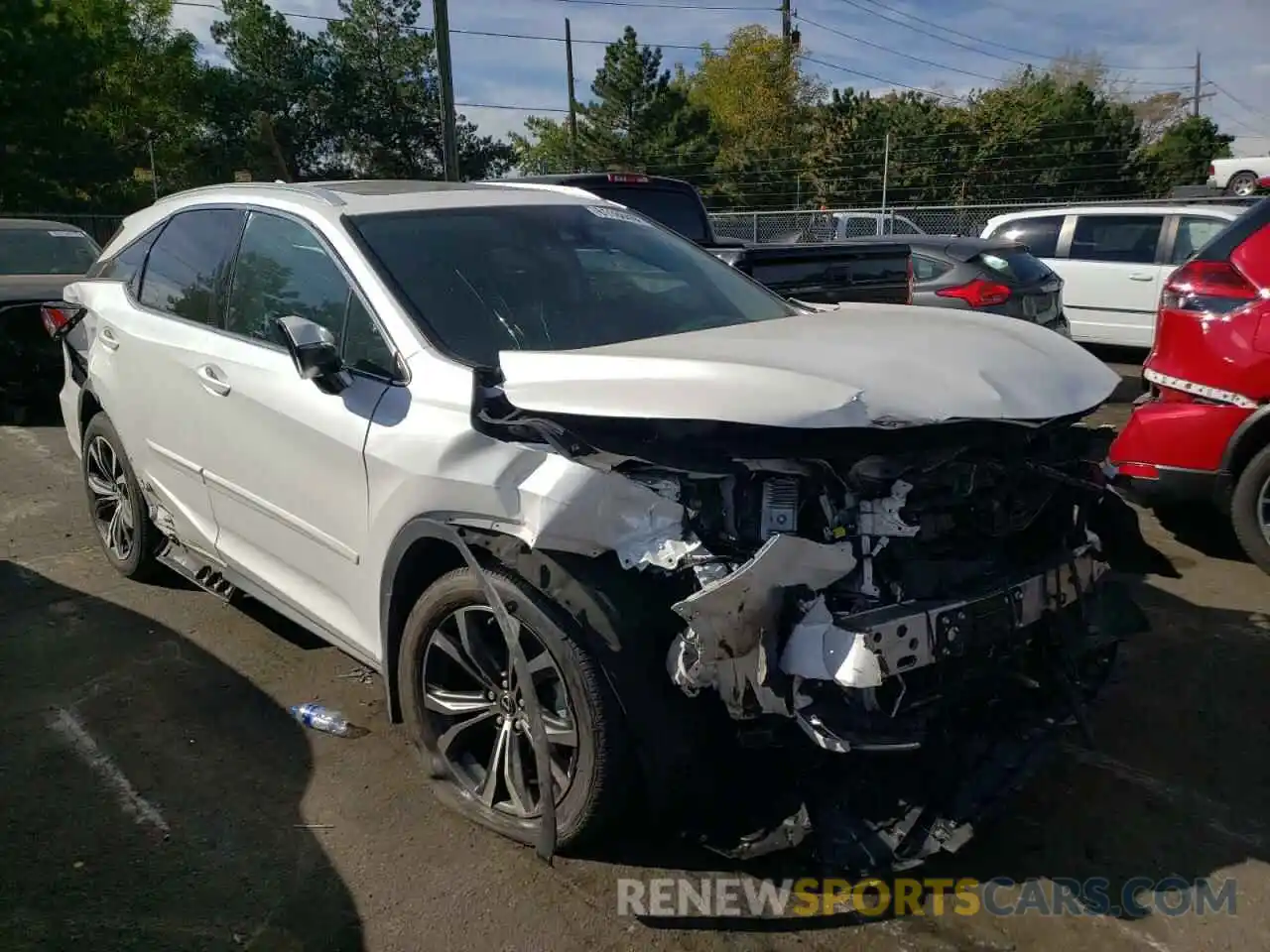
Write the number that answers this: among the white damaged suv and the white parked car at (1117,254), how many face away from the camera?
0

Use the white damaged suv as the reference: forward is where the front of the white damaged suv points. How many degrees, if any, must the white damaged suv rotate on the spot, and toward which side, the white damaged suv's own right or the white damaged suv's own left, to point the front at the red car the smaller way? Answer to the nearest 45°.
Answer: approximately 90° to the white damaged suv's own left

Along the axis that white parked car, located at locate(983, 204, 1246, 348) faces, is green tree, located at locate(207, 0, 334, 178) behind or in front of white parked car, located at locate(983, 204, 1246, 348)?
behind

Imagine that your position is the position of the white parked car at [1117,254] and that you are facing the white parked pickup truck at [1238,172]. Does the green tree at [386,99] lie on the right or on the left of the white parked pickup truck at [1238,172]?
left

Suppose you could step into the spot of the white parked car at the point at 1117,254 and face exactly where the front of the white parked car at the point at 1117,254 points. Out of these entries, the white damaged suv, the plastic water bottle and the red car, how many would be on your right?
3

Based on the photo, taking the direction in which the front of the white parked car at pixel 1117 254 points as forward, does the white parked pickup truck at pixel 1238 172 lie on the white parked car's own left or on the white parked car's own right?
on the white parked car's own left

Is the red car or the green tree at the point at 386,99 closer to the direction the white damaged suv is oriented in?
the red car

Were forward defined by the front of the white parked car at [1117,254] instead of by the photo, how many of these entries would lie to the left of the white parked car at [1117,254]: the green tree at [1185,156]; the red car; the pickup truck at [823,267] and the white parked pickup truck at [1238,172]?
2

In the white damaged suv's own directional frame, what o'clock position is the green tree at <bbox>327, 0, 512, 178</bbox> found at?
The green tree is roughly at 7 o'clock from the white damaged suv.

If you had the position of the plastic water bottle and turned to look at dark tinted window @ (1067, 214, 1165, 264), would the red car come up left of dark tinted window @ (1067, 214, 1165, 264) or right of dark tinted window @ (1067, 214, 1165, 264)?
right

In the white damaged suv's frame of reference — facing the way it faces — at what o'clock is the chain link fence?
The chain link fence is roughly at 8 o'clock from the white damaged suv.

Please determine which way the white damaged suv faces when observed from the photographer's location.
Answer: facing the viewer and to the right of the viewer

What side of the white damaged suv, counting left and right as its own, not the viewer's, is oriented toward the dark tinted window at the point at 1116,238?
left
